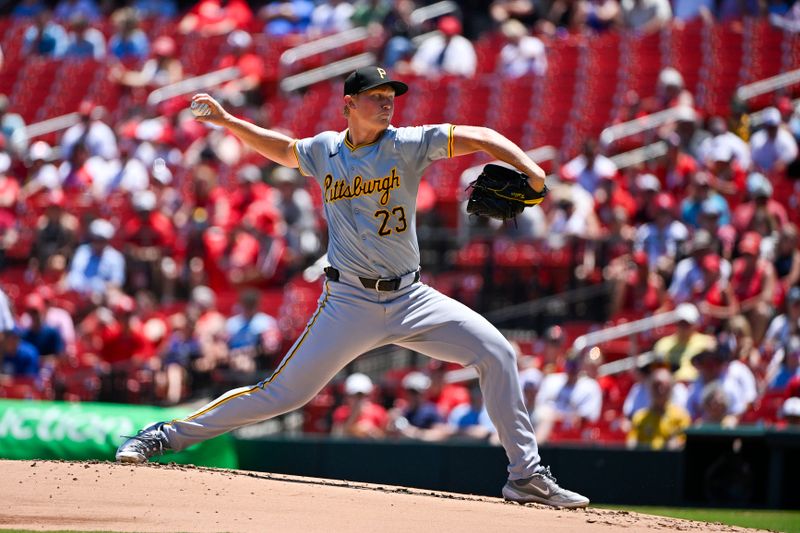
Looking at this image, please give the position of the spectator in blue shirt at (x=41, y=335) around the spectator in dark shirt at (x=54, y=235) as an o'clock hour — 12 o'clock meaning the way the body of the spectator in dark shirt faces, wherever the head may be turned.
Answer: The spectator in blue shirt is roughly at 12 o'clock from the spectator in dark shirt.

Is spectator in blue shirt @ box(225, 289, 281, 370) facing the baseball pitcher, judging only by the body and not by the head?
yes

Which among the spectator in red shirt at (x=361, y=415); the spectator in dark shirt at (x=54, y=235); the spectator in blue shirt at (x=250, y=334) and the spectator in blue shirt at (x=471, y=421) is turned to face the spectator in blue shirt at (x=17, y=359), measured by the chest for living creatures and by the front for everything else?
the spectator in dark shirt at (x=54, y=235)

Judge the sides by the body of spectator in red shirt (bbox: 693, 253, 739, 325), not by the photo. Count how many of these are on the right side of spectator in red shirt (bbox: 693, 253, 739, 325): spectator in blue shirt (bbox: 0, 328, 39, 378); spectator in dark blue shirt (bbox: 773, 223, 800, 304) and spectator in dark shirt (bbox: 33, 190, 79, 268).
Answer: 2

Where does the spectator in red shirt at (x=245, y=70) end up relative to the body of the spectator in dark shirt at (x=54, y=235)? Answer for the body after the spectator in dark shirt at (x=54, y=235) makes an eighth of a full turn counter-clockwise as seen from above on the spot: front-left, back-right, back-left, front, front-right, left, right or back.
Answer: left

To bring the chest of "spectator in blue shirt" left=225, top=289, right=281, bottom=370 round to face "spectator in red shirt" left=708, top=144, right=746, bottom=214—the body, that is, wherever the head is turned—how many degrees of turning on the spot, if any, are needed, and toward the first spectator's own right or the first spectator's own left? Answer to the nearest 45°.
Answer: approximately 90° to the first spectator's own left

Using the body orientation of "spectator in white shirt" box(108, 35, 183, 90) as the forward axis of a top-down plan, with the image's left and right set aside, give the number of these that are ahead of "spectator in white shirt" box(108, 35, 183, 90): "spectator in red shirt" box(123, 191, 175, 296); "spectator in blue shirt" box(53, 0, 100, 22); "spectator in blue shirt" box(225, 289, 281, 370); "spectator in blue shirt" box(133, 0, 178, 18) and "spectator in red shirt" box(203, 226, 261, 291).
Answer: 3

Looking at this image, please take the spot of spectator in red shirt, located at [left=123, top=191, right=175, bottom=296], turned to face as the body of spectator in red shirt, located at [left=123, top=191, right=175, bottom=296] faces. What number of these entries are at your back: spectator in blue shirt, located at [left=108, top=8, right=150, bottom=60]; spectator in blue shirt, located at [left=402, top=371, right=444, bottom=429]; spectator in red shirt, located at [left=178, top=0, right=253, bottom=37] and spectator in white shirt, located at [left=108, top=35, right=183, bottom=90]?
3

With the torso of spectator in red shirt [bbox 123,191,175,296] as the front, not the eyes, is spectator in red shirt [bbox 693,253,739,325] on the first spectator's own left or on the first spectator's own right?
on the first spectator's own left

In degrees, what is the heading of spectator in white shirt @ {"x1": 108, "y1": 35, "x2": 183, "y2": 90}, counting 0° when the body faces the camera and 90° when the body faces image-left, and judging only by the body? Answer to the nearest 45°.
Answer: approximately 0°

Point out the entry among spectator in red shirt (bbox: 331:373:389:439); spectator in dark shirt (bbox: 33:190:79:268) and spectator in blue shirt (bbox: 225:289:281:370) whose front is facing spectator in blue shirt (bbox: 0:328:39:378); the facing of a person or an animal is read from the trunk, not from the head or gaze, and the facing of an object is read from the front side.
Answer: spectator in dark shirt (bbox: 33:190:79:268)
